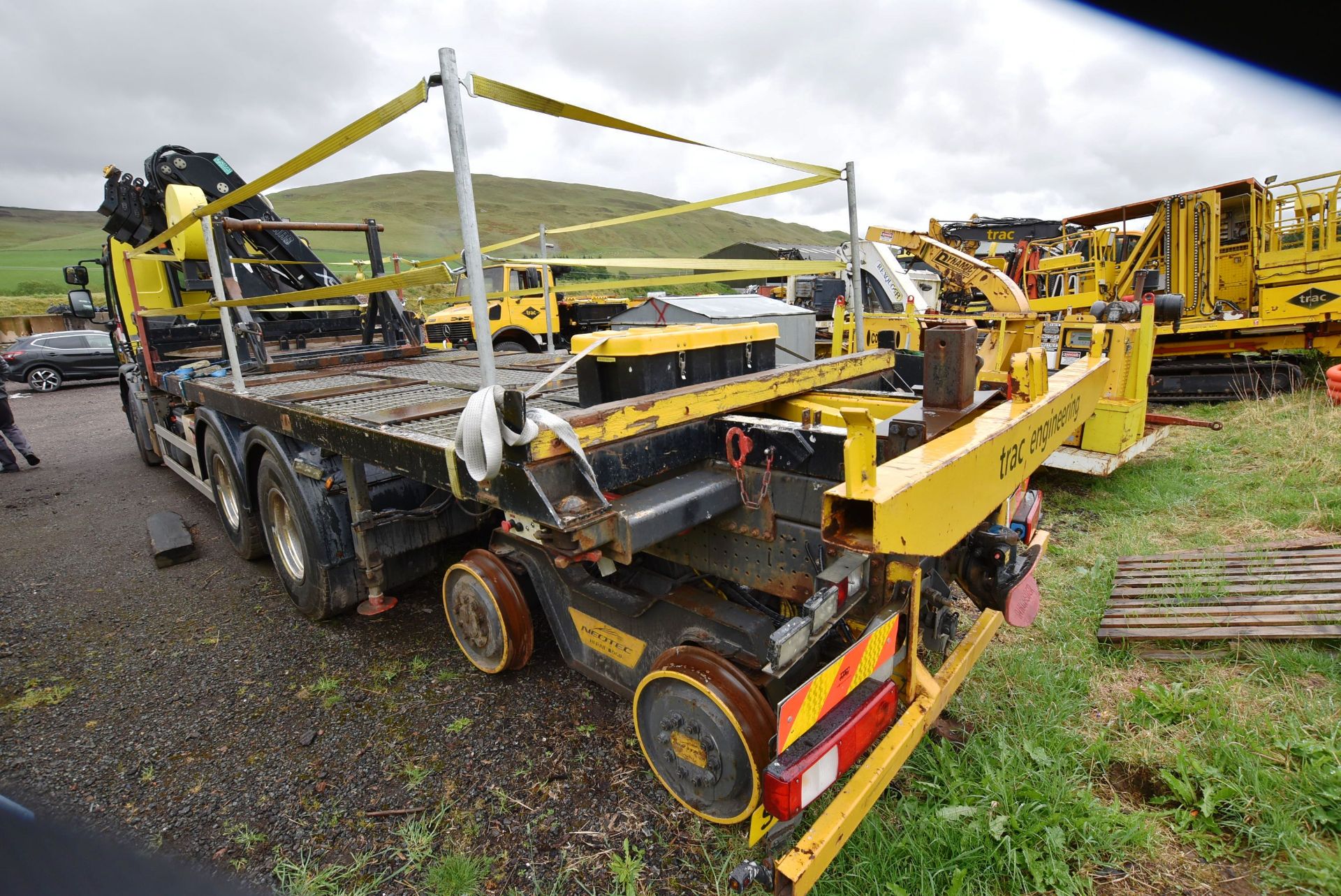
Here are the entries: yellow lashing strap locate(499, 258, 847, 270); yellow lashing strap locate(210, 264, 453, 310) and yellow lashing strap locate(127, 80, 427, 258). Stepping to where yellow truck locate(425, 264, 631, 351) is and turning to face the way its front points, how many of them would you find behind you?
0

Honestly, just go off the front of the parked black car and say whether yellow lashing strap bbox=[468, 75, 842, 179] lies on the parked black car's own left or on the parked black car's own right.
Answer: on the parked black car's own right

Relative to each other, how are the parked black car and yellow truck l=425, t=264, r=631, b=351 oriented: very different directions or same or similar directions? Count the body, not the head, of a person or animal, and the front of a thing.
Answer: very different directions

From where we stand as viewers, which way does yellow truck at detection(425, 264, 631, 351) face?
facing the viewer and to the left of the viewer

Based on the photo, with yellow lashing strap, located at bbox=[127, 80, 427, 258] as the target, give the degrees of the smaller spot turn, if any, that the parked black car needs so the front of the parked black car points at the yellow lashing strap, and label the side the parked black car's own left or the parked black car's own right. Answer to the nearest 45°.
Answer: approximately 90° to the parked black car's own right

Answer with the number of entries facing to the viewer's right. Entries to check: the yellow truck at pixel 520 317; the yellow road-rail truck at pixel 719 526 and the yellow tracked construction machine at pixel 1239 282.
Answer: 0

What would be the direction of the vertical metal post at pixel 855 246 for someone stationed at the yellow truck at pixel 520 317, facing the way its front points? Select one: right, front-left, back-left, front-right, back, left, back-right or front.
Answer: front-left

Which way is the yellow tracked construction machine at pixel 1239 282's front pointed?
to the viewer's left

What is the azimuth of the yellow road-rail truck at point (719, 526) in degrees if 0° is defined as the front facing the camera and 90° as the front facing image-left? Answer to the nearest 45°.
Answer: approximately 135°

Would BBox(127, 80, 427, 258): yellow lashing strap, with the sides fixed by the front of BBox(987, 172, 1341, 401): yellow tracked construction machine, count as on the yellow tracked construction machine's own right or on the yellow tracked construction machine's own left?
on the yellow tracked construction machine's own left
